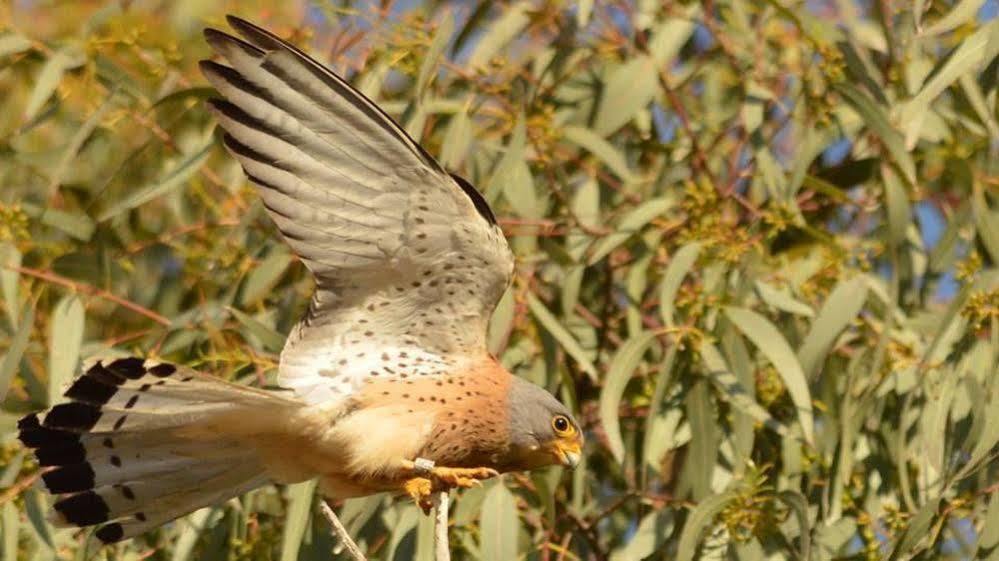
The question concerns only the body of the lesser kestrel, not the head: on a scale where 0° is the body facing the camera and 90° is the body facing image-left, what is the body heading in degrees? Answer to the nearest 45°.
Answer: approximately 270°
